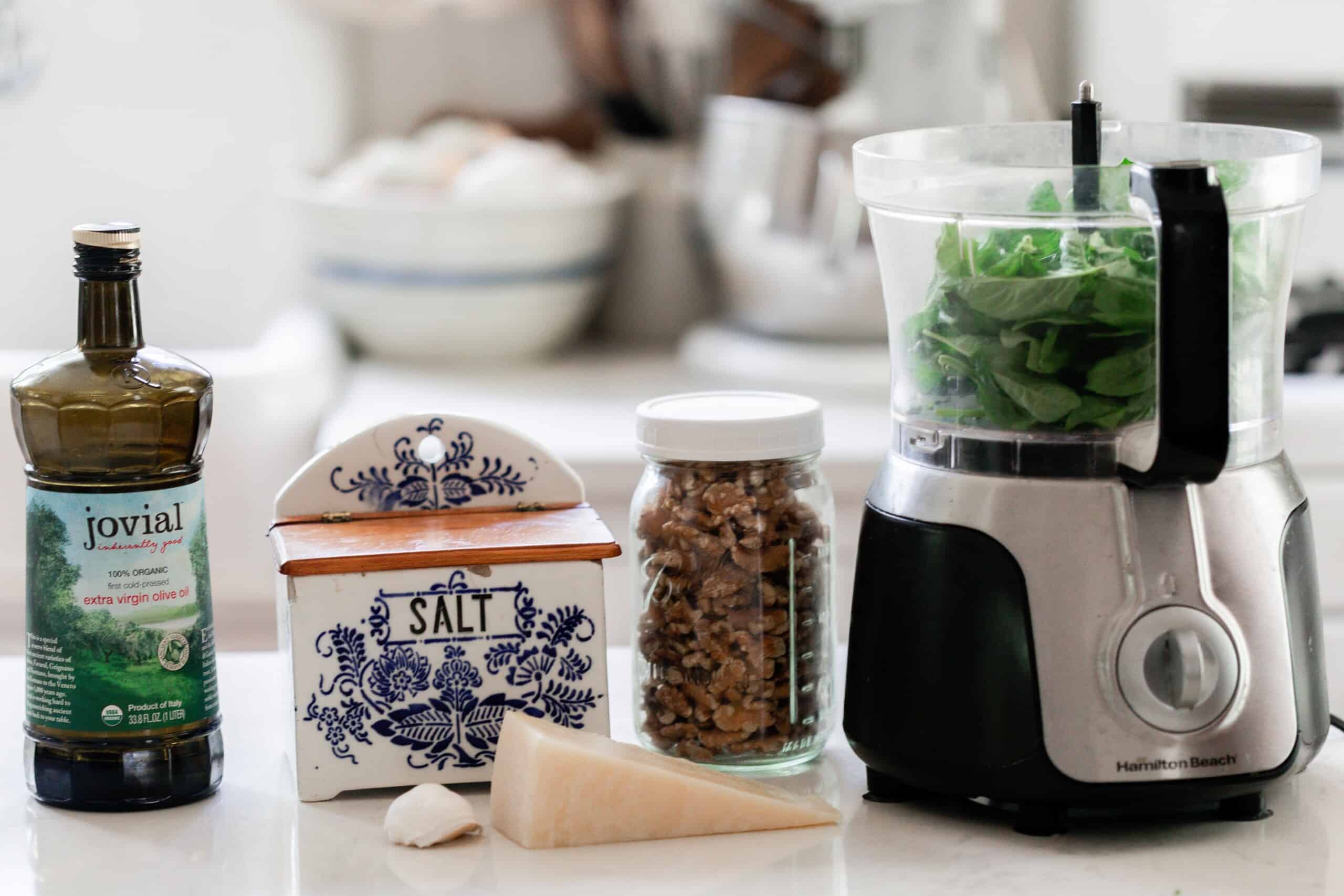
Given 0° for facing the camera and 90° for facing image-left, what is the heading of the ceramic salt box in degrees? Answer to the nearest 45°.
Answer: approximately 0°

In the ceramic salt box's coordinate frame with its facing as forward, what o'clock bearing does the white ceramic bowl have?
The white ceramic bowl is roughly at 6 o'clock from the ceramic salt box.
